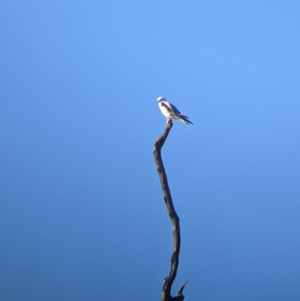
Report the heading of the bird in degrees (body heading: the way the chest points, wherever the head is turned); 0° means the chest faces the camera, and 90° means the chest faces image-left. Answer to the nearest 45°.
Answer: approximately 90°
